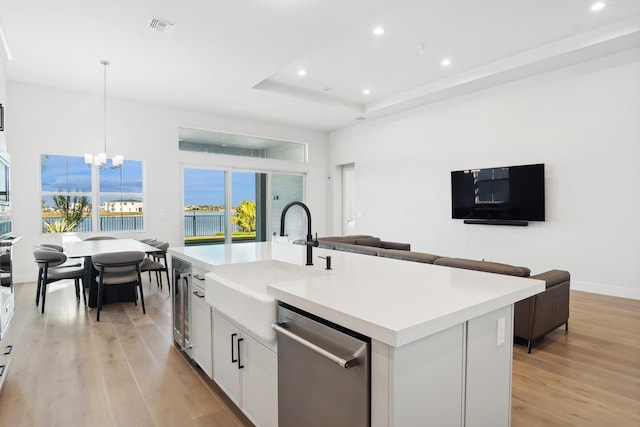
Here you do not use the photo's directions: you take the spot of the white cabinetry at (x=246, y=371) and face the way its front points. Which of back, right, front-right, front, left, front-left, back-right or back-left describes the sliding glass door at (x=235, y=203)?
back-right

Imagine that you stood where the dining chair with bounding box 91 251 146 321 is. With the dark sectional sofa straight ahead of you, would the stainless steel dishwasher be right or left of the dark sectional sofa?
right

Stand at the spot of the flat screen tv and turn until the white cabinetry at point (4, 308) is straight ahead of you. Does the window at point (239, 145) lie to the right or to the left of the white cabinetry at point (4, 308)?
right

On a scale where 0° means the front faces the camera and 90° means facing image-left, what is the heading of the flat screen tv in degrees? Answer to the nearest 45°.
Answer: approximately 45°

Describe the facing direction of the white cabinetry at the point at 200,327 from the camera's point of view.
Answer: facing to the left of the viewer

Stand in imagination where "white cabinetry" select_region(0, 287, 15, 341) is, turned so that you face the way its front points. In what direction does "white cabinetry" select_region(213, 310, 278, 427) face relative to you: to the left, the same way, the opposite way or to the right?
the opposite way

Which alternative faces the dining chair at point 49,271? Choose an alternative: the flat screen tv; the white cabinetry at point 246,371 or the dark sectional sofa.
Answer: the flat screen tv

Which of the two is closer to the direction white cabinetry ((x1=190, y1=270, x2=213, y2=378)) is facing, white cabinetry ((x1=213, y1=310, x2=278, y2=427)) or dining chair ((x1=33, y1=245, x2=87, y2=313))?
the dining chair

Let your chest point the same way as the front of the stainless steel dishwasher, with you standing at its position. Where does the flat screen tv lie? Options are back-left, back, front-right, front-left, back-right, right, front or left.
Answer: back

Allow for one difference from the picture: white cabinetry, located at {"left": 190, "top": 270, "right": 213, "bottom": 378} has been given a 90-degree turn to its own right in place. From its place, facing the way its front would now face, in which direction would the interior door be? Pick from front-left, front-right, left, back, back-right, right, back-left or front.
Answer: front-right

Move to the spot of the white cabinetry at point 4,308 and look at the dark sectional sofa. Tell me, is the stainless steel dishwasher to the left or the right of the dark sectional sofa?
right

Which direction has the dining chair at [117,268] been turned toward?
away from the camera

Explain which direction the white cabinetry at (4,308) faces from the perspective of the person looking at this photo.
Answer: facing to the right of the viewer

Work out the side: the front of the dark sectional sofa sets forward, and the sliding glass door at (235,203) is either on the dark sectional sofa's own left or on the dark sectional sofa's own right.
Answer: on the dark sectional sofa's own left
